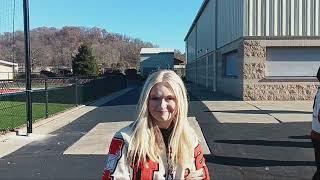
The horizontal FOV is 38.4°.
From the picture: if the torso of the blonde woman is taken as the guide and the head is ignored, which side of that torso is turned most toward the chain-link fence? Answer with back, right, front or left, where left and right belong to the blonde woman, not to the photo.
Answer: back

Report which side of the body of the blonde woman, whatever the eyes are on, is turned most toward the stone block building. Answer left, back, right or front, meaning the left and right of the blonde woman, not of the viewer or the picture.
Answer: back

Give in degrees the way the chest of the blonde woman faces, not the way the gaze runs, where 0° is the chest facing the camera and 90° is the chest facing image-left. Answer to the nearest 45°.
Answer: approximately 0°
